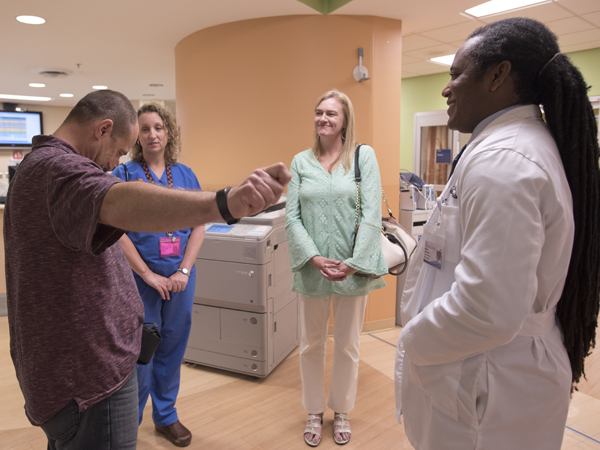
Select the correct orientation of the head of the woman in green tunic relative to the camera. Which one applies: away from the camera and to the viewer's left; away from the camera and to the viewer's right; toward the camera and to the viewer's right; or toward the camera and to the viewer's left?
toward the camera and to the viewer's left

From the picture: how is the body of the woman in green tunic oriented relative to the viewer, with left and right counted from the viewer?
facing the viewer

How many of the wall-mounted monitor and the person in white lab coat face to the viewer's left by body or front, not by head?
1

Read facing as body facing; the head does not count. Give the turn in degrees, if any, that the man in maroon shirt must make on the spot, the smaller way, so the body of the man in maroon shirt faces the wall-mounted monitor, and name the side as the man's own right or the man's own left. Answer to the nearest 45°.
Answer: approximately 90° to the man's own left

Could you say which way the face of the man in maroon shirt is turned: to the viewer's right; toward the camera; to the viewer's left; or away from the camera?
to the viewer's right

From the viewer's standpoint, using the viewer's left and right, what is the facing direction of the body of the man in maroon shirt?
facing to the right of the viewer

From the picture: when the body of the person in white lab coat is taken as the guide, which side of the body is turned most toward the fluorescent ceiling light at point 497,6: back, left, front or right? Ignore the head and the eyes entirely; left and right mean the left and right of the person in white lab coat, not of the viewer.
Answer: right

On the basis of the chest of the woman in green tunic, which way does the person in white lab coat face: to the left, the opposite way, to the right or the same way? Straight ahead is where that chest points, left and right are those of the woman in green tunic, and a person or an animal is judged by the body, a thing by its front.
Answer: to the right

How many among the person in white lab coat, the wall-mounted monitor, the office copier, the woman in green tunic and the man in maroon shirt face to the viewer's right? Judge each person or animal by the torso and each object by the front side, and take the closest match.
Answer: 1

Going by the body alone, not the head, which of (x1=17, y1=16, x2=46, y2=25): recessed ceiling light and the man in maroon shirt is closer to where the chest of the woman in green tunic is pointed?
the man in maroon shirt

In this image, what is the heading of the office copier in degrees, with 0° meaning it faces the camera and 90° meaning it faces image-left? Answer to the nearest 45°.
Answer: approximately 45°

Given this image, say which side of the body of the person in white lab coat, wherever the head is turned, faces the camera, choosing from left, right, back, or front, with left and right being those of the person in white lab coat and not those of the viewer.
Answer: left

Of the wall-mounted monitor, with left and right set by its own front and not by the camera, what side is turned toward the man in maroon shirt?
front

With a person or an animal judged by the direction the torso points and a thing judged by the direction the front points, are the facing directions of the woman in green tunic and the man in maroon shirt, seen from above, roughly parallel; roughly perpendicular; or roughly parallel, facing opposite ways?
roughly perpendicular

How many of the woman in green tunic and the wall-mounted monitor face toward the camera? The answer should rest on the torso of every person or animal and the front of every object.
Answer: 2
